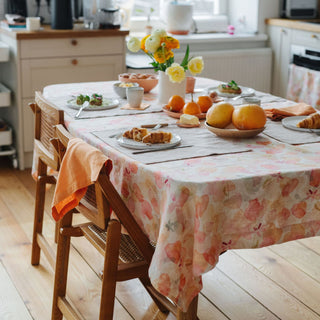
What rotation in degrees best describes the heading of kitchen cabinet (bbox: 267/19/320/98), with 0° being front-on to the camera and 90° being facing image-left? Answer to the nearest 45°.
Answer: approximately 45°

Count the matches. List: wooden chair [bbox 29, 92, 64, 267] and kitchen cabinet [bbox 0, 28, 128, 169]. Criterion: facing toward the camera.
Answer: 1

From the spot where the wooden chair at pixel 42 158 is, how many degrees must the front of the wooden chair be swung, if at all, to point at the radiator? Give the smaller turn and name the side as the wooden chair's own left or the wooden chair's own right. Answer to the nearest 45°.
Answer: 0° — it already faces it

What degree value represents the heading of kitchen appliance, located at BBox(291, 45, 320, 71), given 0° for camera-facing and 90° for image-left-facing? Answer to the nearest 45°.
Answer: approximately 45°

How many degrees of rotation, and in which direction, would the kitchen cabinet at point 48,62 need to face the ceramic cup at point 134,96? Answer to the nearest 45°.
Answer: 0° — it already faces it

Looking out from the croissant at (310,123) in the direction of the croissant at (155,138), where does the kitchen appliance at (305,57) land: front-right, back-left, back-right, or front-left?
back-right

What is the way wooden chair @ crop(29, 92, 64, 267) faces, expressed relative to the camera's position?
facing away from the viewer and to the right of the viewer
